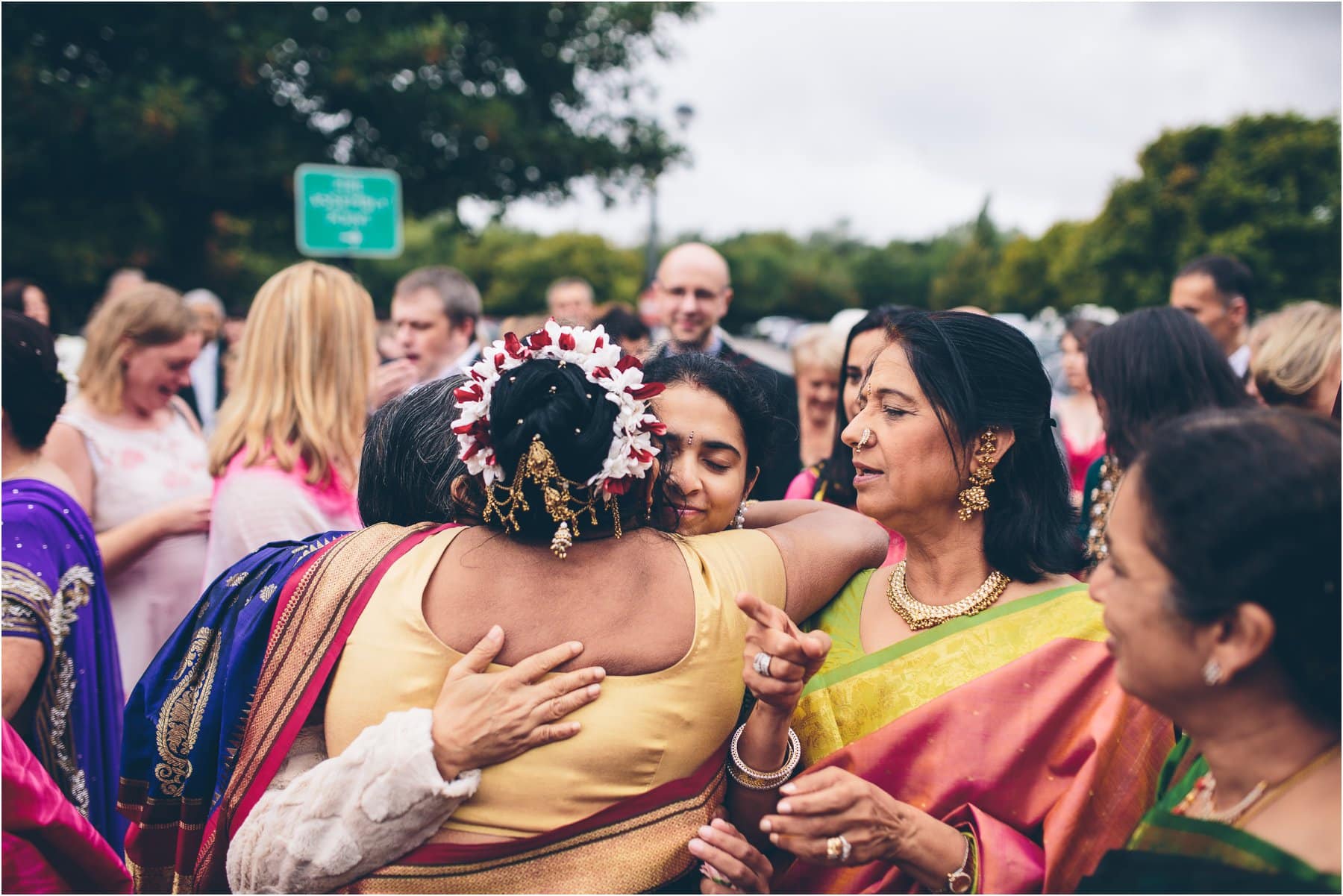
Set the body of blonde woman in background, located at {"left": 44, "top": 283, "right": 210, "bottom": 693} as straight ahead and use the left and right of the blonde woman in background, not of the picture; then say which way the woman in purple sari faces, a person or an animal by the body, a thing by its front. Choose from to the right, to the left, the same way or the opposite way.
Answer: the opposite way

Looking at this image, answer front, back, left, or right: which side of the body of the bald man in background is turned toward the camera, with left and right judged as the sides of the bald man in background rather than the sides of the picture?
front

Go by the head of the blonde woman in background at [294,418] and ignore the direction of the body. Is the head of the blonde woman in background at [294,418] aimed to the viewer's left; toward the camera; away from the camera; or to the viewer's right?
away from the camera

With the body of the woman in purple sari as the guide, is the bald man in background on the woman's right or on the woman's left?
on the woman's right

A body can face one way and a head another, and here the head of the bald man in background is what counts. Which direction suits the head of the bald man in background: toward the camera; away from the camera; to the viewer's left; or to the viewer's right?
toward the camera

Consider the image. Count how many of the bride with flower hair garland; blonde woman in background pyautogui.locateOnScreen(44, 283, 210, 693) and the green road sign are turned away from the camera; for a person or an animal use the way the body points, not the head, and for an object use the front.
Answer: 1

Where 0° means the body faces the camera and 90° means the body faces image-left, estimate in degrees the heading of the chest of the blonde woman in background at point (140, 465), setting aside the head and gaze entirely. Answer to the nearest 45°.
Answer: approximately 315°

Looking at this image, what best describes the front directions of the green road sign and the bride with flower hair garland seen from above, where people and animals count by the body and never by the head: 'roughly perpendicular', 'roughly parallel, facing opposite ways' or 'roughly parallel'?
roughly parallel, facing opposite ways

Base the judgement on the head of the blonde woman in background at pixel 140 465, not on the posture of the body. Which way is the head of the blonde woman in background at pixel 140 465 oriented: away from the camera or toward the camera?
toward the camera

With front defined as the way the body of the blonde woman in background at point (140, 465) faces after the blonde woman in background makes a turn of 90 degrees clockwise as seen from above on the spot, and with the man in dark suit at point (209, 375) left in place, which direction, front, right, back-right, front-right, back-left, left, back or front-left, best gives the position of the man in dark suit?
back-right

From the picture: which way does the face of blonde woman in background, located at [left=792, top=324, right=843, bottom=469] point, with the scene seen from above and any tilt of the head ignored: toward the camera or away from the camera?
toward the camera
